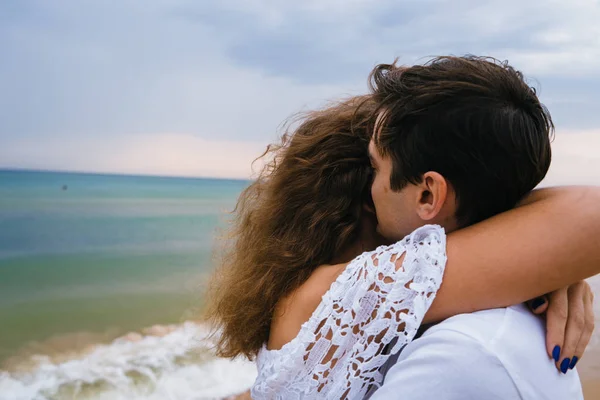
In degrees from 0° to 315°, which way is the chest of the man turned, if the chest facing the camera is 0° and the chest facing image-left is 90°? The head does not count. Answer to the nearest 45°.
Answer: approximately 135°

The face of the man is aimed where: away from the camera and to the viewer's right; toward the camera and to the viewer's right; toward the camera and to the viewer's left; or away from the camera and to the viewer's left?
away from the camera and to the viewer's left
